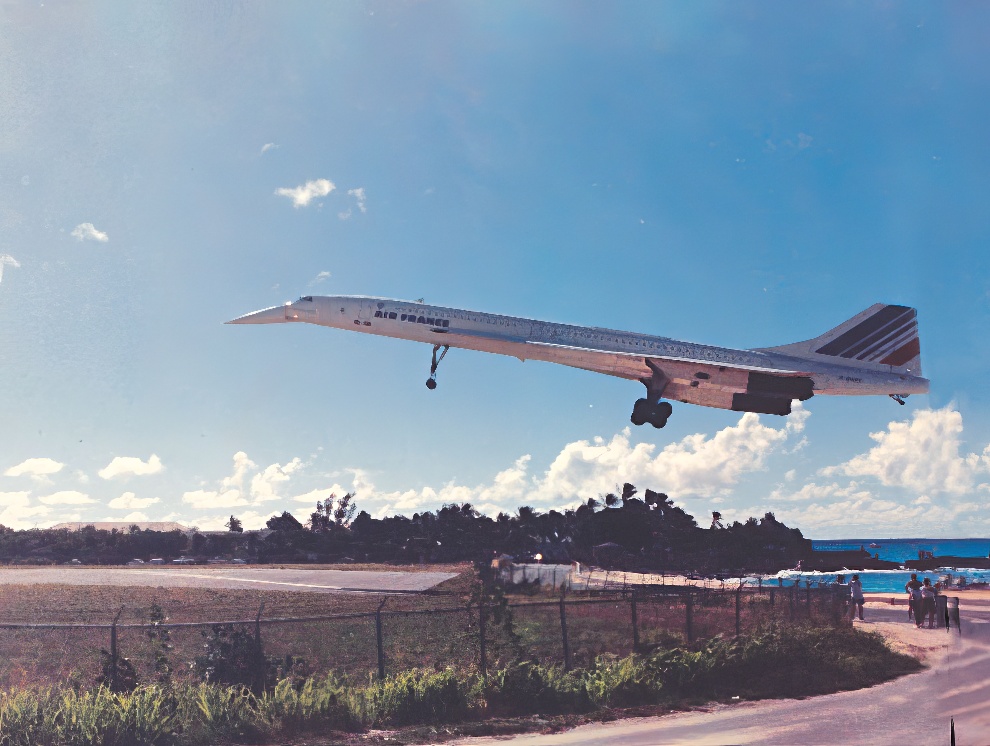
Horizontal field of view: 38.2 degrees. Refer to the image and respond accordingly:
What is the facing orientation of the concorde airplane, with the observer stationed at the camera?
facing to the left of the viewer

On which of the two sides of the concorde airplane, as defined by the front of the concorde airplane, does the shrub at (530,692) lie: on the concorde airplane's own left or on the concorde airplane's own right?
on the concorde airplane's own left

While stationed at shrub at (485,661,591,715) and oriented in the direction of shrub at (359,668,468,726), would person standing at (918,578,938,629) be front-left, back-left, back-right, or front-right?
back-right

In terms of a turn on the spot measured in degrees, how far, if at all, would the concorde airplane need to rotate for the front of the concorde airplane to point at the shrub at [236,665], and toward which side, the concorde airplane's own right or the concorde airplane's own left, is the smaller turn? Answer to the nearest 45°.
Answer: approximately 45° to the concorde airplane's own left

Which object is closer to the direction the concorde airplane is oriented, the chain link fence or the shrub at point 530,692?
the chain link fence

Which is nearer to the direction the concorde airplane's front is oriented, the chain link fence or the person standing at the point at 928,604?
the chain link fence
